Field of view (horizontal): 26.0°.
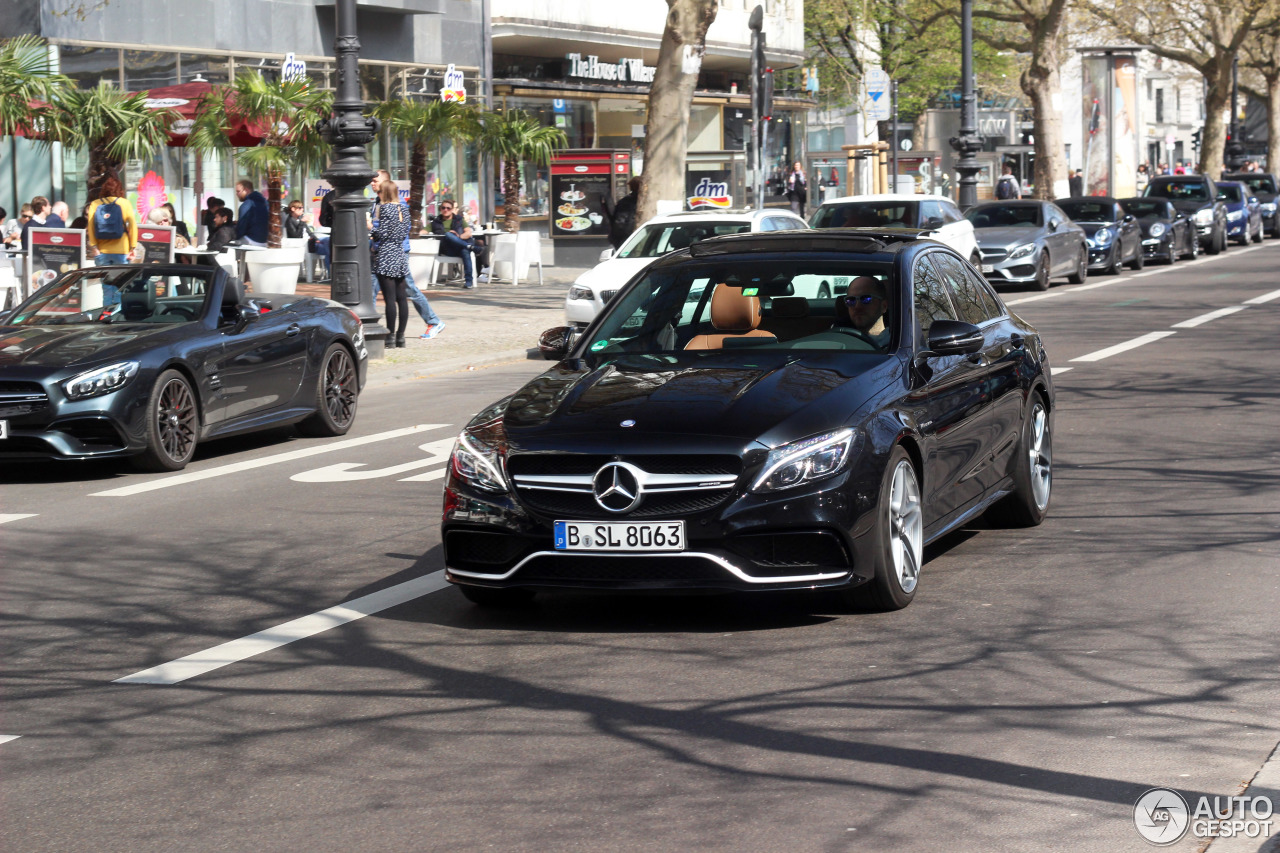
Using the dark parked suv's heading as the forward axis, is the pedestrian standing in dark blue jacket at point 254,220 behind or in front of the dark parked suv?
in front

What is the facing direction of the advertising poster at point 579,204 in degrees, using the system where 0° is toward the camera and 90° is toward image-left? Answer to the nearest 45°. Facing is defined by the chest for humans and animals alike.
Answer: approximately 0°

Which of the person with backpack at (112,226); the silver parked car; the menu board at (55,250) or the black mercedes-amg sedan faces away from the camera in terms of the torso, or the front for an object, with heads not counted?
the person with backpack

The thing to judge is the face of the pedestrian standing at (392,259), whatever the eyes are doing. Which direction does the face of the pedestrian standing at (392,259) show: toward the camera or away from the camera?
away from the camera

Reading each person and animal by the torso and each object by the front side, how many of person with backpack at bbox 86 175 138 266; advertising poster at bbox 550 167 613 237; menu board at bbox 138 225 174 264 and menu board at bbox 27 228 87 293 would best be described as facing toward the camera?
3

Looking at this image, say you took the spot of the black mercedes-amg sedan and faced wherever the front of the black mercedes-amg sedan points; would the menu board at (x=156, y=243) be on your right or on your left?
on your right

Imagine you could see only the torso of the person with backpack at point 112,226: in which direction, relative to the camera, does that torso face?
away from the camera

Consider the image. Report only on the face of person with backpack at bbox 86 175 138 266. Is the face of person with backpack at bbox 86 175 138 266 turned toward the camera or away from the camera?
away from the camera

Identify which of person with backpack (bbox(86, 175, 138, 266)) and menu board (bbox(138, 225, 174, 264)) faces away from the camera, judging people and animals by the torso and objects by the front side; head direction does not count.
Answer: the person with backpack

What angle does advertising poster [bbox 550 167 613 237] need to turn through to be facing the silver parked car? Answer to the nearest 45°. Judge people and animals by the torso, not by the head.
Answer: approximately 45° to its left
